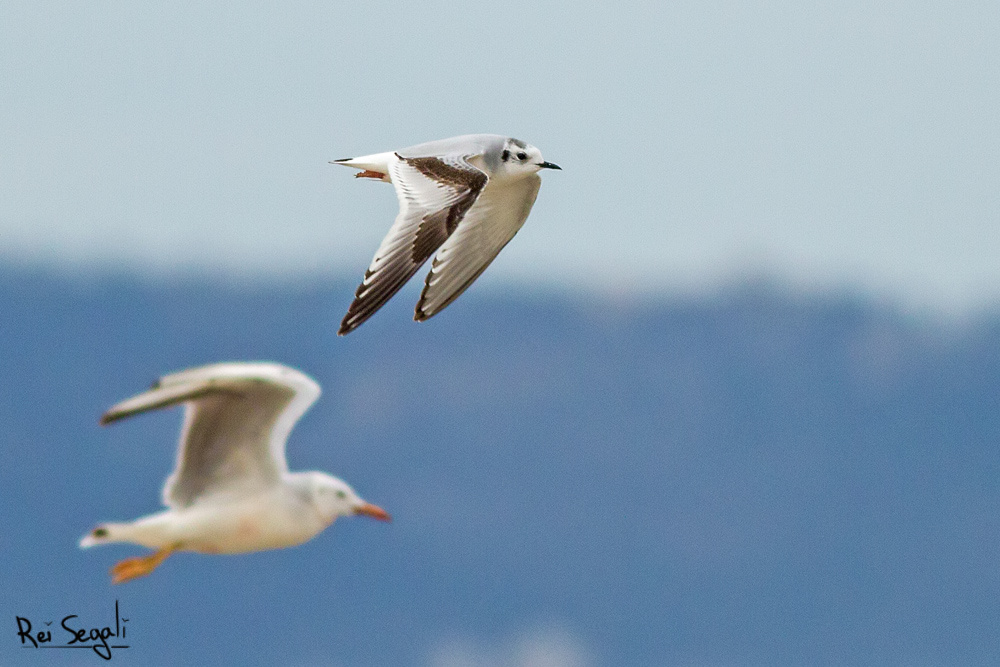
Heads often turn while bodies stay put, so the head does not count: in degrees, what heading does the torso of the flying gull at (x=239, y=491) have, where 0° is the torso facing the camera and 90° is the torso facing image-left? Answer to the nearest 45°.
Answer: approximately 270°

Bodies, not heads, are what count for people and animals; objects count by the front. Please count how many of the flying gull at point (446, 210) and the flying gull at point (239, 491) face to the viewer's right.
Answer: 2

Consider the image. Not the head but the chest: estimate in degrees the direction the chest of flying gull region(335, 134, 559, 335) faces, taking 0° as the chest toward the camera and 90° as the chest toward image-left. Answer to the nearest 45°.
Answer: approximately 270°
